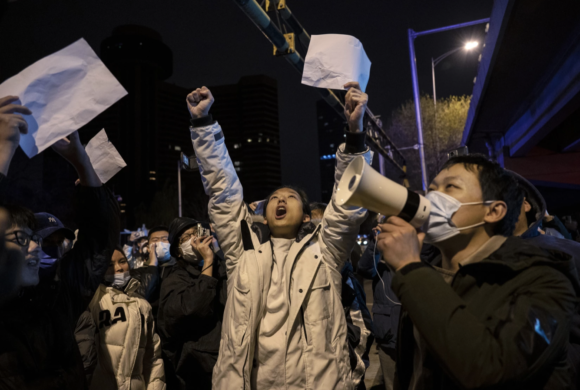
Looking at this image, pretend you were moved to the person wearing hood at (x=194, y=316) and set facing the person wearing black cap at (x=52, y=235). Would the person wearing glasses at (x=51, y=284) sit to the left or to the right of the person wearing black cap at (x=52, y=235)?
left

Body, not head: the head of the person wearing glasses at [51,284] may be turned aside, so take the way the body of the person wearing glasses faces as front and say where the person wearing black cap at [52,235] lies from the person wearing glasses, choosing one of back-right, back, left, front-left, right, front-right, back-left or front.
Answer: back-left

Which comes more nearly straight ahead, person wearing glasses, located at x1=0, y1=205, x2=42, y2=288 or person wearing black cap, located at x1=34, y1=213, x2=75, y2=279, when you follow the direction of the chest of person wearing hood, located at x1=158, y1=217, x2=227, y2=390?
the person wearing glasses

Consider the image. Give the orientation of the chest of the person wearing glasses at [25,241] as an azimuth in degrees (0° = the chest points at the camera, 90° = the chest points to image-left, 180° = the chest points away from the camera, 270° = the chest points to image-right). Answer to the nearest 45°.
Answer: approximately 315°

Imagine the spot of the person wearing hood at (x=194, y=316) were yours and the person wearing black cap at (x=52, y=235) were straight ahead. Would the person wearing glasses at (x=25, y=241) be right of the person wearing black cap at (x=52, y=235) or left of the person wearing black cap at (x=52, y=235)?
left

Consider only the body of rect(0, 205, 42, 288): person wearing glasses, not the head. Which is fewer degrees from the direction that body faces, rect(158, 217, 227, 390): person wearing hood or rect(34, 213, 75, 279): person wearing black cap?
the person wearing hood

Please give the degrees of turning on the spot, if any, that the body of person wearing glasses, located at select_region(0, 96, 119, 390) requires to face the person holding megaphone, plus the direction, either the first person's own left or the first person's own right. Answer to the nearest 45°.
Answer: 0° — they already face them

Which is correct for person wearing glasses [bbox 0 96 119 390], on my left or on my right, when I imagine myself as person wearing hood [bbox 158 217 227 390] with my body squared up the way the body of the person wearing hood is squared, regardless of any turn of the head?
on my right

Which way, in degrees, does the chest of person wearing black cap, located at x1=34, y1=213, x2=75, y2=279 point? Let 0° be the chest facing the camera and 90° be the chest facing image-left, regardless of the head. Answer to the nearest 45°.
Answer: approximately 315°
